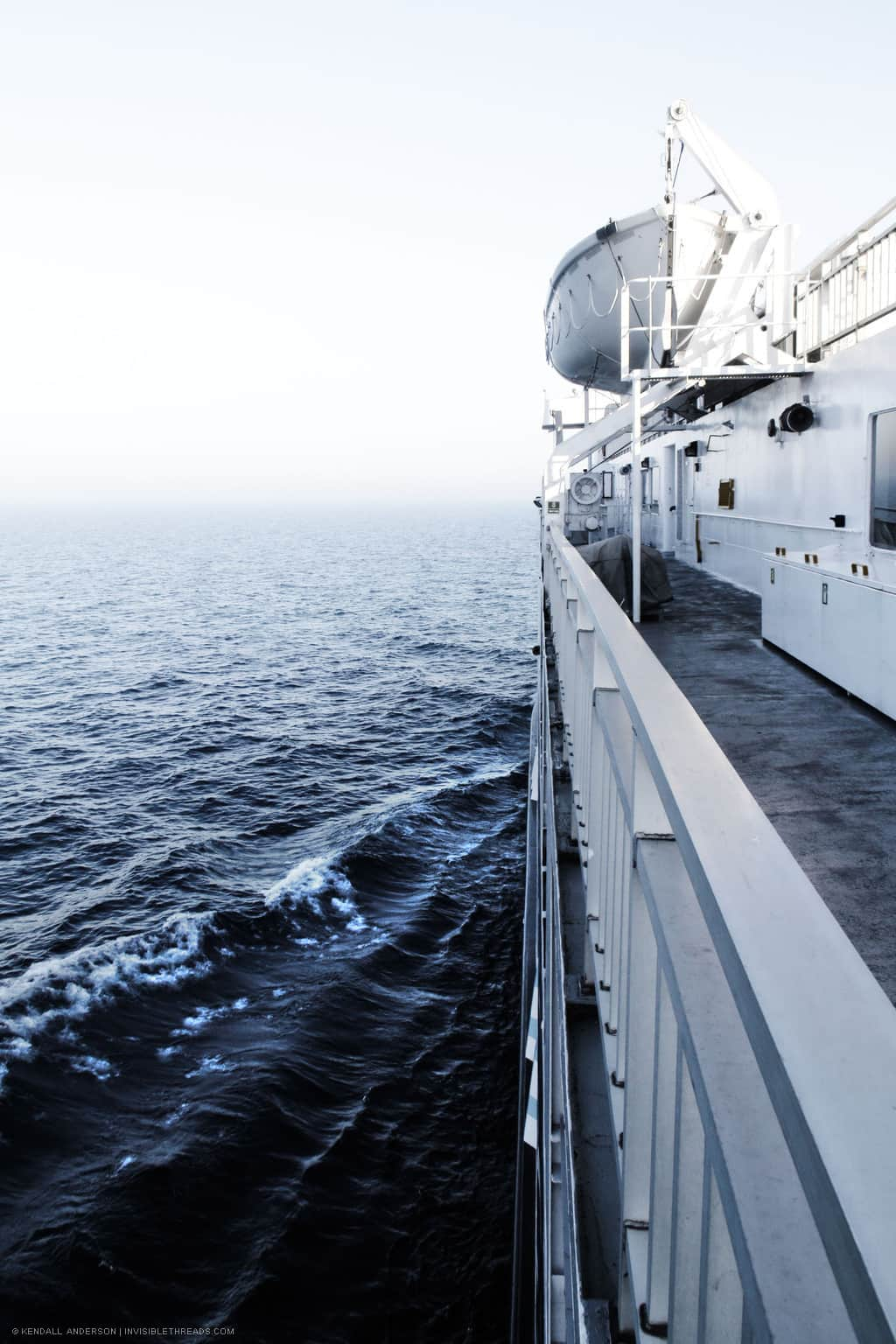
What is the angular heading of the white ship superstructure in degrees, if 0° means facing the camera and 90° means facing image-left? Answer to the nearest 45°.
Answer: approximately 180°
